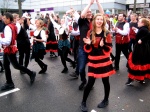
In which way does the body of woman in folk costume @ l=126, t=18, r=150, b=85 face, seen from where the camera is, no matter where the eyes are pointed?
to the viewer's left

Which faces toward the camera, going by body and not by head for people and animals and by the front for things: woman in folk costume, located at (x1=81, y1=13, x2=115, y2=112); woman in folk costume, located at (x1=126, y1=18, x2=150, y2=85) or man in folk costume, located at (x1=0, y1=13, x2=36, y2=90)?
woman in folk costume, located at (x1=81, y1=13, x2=115, y2=112)

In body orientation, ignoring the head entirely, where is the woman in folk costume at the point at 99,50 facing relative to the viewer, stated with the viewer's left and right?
facing the viewer

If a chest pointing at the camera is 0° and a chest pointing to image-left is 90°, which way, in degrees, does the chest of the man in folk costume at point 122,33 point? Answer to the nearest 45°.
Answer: approximately 45°

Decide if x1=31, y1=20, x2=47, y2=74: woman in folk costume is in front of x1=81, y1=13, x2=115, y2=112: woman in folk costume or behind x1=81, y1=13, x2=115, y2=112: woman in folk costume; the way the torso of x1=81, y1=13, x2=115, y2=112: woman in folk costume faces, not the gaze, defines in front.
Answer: behind
